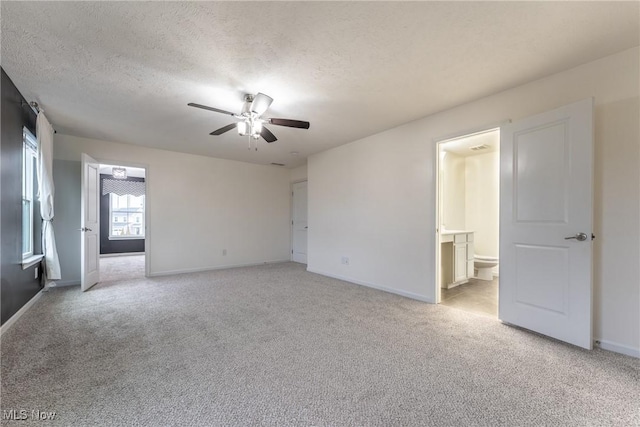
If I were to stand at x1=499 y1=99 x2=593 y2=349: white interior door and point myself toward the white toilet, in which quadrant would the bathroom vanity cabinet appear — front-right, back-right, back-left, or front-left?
front-left

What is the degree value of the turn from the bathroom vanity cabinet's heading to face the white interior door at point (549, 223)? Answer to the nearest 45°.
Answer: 0° — it already faces it

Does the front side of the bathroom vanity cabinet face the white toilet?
no

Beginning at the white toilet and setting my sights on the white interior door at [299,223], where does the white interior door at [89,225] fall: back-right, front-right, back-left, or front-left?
front-left

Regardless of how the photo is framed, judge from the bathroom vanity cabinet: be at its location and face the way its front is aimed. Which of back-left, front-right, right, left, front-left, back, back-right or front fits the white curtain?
right

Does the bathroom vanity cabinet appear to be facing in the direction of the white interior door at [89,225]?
no

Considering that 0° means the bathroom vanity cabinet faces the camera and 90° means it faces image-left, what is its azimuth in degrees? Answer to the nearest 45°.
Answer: approximately 315°

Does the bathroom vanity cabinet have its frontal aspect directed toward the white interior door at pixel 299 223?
no

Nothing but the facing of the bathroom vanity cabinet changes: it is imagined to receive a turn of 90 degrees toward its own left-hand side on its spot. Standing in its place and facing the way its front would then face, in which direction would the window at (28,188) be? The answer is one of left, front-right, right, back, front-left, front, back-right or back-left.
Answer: back
